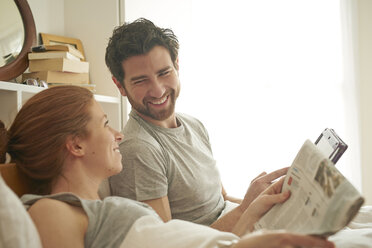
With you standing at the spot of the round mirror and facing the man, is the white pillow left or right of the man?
right

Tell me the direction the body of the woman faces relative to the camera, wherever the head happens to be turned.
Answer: to the viewer's right

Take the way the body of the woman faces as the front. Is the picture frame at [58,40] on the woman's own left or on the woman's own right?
on the woman's own left

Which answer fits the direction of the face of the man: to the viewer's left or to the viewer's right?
to the viewer's left

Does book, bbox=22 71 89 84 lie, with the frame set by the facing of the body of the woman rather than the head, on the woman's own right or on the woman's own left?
on the woman's own left

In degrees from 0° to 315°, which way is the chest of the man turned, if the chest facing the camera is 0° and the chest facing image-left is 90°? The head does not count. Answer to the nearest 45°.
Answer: approximately 315°
